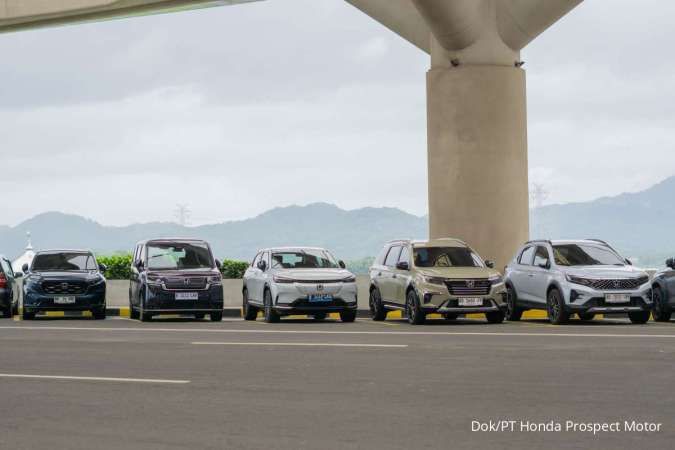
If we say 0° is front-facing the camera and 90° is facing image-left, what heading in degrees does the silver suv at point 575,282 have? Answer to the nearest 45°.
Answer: approximately 315°

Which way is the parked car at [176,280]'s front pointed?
toward the camera

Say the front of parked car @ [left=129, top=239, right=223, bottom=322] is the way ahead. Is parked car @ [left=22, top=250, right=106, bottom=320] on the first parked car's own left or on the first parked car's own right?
on the first parked car's own right

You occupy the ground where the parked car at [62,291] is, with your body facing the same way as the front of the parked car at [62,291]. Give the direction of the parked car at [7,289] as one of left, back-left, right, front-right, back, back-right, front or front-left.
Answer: back-right

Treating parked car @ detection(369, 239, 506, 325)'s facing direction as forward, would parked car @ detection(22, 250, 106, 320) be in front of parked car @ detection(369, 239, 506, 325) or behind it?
behind

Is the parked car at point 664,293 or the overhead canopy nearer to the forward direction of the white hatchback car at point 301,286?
the parked car

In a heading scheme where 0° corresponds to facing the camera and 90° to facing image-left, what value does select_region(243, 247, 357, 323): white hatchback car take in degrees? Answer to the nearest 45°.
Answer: approximately 315°

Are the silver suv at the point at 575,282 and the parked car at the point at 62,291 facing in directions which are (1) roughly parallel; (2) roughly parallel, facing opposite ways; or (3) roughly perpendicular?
roughly parallel

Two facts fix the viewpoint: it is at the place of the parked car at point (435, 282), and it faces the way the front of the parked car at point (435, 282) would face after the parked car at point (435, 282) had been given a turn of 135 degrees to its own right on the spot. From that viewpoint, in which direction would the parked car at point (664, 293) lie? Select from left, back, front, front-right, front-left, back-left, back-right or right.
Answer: back

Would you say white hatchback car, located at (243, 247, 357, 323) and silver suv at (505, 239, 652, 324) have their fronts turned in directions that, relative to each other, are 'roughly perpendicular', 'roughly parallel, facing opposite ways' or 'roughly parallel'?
roughly parallel

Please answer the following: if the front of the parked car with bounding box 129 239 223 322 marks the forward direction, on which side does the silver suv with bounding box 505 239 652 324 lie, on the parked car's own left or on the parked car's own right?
on the parked car's own left

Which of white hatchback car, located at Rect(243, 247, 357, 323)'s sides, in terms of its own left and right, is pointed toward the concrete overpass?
back

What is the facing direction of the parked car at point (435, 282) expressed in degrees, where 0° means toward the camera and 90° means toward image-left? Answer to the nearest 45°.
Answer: approximately 315°

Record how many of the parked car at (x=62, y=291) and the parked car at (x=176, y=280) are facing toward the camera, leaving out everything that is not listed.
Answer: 2

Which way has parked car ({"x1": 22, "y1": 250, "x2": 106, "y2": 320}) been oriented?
toward the camera

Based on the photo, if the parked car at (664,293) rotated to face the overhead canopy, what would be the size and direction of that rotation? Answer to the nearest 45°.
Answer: approximately 135° to its right
